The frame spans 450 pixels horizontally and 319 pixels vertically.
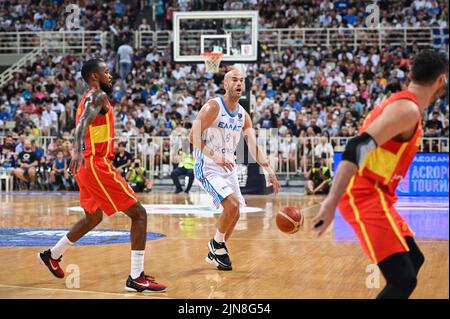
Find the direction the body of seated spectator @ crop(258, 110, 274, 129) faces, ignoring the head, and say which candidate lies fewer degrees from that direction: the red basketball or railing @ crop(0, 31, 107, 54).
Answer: the red basketball

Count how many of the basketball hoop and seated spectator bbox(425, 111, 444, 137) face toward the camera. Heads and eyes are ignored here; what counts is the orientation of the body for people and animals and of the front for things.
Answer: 2

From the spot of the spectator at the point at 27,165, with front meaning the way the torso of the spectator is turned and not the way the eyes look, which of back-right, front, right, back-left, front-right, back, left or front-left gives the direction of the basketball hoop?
front-left

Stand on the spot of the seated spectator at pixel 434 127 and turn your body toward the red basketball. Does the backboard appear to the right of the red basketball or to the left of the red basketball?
right

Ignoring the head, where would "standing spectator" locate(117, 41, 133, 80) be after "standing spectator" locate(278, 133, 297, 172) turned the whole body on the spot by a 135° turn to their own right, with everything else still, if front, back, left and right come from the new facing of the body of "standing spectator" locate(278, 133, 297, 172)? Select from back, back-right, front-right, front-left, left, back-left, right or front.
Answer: front

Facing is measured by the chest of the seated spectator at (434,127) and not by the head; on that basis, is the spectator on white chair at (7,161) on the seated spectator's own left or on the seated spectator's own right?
on the seated spectator's own right

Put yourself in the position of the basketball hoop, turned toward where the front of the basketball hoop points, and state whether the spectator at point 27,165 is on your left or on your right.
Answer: on your right

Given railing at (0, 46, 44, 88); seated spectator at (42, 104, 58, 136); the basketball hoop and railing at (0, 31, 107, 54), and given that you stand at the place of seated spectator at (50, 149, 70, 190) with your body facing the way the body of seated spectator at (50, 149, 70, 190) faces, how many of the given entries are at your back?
3

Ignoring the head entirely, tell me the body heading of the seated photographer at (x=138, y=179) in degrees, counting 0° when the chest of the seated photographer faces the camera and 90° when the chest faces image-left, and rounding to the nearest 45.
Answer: approximately 315°

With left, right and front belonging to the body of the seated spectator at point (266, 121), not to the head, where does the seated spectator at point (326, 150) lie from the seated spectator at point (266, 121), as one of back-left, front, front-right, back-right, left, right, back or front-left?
front-left

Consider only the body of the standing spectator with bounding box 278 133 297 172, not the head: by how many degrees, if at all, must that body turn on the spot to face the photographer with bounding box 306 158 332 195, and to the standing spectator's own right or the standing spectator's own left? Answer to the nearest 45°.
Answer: approximately 45° to the standing spectator's own left

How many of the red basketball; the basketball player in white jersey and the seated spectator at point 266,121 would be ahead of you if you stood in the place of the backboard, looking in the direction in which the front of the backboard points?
2

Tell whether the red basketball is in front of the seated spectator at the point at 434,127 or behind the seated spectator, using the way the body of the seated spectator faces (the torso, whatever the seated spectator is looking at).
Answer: in front
